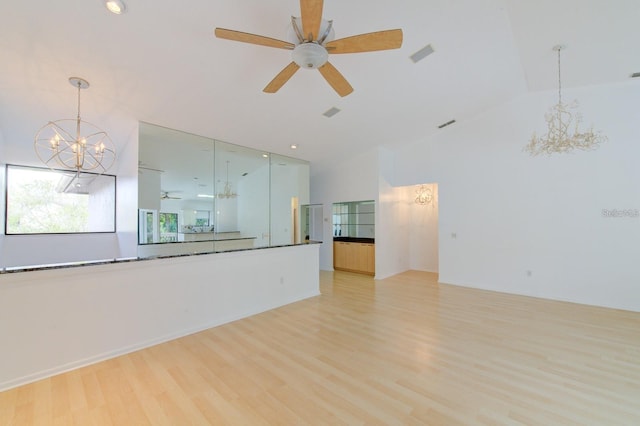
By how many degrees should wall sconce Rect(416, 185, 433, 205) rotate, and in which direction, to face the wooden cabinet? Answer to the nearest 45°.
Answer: approximately 45° to its right

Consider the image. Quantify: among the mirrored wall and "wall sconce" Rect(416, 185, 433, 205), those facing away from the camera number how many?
0

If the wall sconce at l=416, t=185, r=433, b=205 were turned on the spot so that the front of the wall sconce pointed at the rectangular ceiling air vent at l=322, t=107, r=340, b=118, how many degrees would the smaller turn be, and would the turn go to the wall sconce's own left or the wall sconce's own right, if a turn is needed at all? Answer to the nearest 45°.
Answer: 0° — it already faces it

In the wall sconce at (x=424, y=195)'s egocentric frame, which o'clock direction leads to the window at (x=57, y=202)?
The window is roughly at 2 o'clock from the wall sconce.

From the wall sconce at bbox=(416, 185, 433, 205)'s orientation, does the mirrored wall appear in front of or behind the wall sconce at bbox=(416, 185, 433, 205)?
in front

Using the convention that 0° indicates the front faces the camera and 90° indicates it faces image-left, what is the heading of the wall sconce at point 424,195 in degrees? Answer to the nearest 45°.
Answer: approximately 0°

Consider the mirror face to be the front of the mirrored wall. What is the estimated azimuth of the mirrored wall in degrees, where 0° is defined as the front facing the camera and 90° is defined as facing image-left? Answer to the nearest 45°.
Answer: approximately 315°

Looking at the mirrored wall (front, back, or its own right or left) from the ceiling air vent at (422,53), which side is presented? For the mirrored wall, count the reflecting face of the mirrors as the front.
front

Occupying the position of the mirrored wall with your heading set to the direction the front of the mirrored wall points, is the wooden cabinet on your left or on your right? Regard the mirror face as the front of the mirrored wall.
on your left
